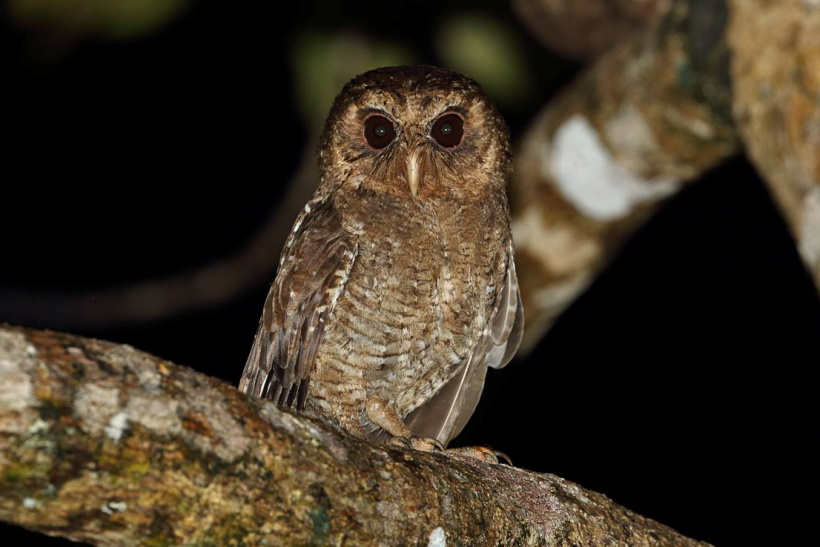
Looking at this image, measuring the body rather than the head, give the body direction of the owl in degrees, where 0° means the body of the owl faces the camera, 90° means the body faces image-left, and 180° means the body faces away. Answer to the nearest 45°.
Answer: approximately 0°
